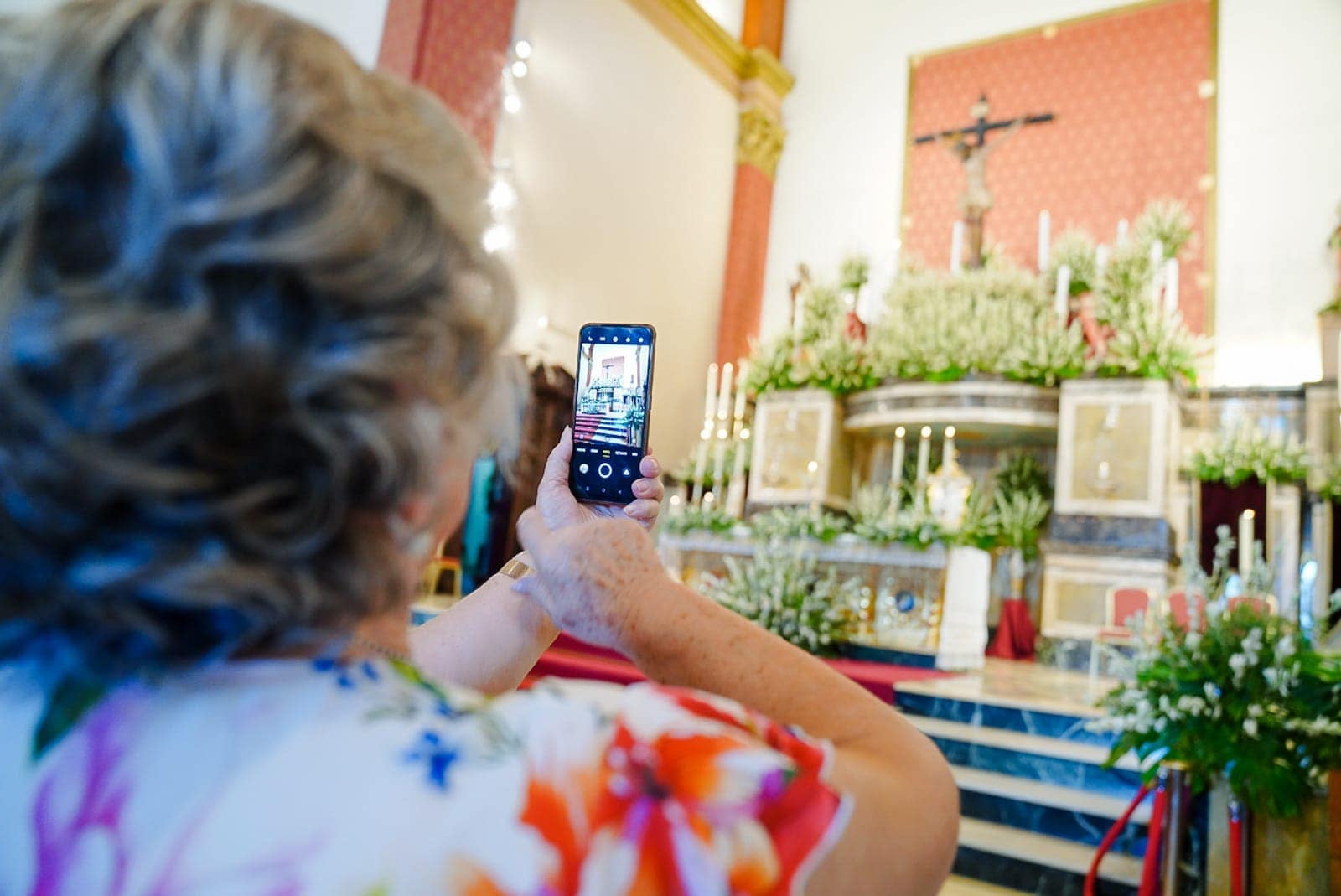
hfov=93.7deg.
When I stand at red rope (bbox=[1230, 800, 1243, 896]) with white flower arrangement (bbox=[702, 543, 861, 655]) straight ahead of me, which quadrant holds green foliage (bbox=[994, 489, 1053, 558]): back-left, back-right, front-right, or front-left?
front-right

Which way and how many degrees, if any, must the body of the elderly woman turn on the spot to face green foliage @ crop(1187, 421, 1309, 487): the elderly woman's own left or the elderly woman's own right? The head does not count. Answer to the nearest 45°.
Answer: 0° — they already face it

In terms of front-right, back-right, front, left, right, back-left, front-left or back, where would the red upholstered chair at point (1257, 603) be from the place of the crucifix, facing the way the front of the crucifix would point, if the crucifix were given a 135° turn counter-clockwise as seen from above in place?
right

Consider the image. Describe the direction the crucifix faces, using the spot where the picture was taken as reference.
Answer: facing the viewer and to the left of the viewer

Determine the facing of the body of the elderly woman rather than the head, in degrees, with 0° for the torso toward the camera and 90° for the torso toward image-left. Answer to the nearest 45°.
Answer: approximately 225°

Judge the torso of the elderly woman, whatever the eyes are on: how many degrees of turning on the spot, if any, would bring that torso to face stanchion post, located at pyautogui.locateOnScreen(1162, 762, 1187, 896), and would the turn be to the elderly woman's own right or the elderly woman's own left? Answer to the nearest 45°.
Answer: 0° — they already face it

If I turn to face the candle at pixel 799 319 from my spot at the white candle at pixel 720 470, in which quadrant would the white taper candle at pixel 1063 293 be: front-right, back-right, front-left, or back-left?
front-right

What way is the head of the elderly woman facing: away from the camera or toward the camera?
away from the camera

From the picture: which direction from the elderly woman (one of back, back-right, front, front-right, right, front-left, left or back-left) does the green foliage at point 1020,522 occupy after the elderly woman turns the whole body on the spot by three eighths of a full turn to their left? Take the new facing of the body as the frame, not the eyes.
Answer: back-right
